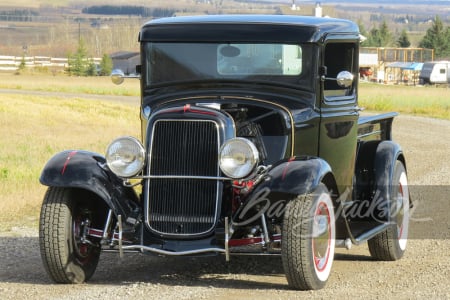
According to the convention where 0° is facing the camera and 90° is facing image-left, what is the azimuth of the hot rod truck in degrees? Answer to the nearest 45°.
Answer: approximately 45°
